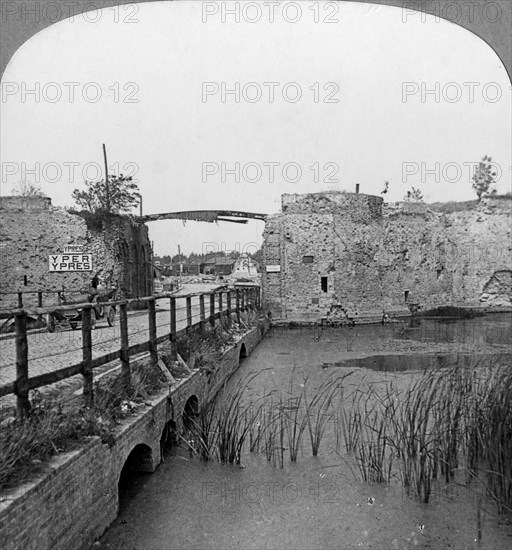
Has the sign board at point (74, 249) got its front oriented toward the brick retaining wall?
yes

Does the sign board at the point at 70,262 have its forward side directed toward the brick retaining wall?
yes

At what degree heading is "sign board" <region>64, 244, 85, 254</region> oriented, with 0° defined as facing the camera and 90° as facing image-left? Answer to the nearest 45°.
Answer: approximately 0°

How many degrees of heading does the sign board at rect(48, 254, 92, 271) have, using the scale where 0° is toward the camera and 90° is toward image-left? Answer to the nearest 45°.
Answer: approximately 0°

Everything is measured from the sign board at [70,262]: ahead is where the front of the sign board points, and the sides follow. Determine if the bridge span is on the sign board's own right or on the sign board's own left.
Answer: on the sign board's own left

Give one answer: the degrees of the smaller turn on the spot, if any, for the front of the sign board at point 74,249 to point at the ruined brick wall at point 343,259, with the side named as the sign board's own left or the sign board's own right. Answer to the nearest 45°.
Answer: approximately 90° to the sign board's own left

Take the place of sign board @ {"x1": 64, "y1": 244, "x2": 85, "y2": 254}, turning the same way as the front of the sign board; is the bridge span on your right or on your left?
on your left
